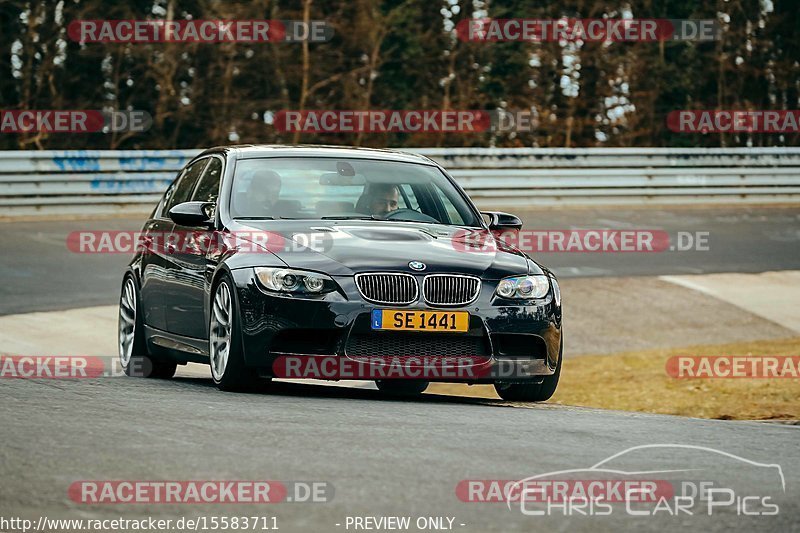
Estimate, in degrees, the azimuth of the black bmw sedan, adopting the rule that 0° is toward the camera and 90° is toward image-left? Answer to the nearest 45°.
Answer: approximately 315°

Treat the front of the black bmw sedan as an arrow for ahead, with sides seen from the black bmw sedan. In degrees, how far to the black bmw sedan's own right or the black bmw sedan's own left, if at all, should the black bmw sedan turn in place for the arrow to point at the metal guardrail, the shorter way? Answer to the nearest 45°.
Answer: approximately 135° to the black bmw sedan's own left

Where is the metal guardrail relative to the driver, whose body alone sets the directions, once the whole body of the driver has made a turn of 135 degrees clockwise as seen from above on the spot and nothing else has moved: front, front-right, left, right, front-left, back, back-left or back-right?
right

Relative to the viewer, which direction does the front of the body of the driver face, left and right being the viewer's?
facing the viewer and to the right of the viewer
